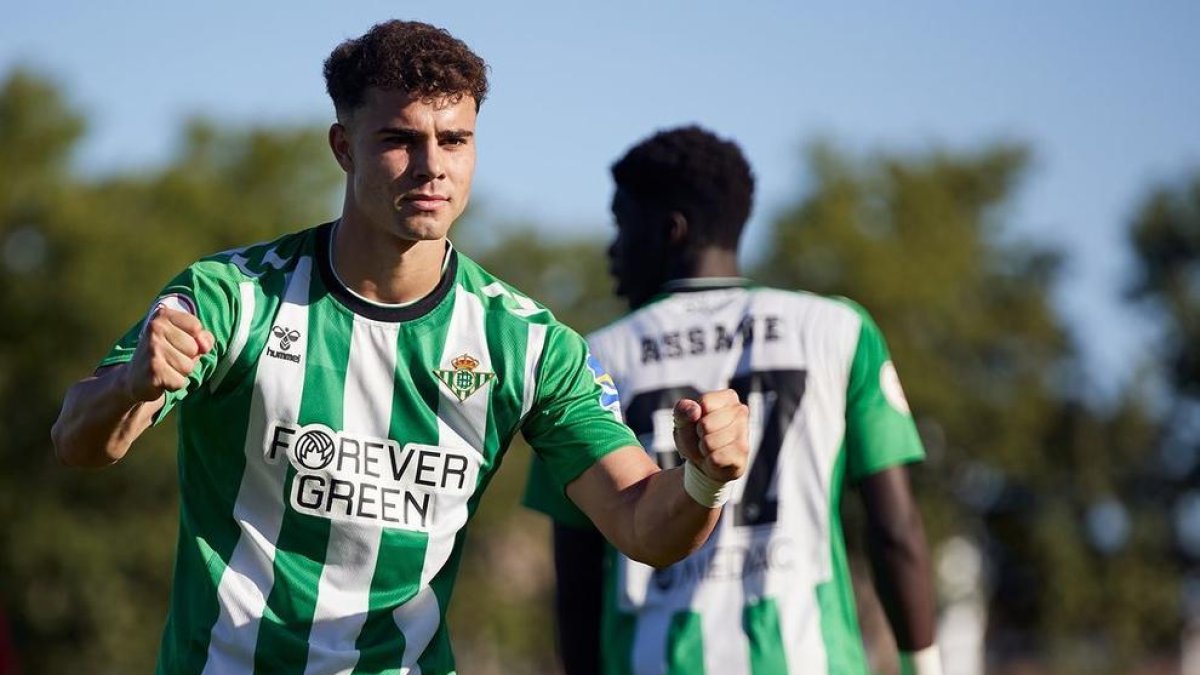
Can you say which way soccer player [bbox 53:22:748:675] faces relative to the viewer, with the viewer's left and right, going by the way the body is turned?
facing the viewer

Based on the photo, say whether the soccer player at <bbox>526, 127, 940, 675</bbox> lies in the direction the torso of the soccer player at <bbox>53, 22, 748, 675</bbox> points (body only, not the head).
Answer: no

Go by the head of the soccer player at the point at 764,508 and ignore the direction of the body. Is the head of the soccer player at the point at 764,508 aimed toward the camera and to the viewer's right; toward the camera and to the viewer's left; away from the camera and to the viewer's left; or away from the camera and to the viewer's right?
away from the camera and to the viewer's left
